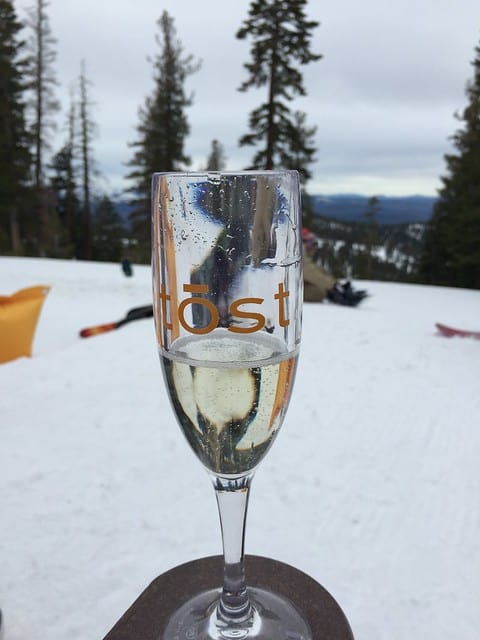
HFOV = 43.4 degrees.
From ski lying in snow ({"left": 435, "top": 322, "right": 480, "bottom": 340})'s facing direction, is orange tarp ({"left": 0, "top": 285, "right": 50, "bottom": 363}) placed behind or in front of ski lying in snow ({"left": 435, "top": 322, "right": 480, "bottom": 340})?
in front

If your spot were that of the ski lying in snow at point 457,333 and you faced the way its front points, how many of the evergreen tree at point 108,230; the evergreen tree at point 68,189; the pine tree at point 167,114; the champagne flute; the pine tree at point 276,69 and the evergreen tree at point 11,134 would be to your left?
1

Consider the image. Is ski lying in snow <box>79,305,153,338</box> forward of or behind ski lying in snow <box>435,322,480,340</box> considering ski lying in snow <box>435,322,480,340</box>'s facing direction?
forward

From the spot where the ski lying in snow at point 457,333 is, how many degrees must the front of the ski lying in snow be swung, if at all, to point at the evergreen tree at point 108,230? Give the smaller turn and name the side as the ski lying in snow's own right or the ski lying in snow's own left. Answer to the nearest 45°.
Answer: approximately 45° to the ski lying in snow's own right

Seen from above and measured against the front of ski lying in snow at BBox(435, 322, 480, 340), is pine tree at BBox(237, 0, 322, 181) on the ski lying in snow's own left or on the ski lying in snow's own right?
on the ski lying in snow's own right

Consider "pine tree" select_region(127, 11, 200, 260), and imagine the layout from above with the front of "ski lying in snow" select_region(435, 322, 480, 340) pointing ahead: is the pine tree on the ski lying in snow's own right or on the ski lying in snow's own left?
on the ski lying in snow's own right

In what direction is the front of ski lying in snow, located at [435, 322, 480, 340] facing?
to the viewer's left

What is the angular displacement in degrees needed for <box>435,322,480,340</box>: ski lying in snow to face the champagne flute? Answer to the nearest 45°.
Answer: approximately 90° to its left

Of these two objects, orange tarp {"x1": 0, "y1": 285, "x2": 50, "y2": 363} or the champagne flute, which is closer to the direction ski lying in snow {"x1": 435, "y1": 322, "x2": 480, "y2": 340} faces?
the orange tarp
